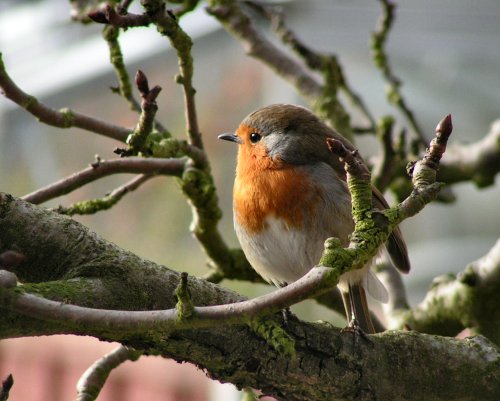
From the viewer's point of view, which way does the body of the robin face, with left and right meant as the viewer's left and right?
facing the viewer and to the left of the viewer

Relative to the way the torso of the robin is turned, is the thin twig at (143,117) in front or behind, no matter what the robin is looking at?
in front

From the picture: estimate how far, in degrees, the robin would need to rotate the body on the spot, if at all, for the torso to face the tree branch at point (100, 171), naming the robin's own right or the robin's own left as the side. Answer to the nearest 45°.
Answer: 0° — it already faces it

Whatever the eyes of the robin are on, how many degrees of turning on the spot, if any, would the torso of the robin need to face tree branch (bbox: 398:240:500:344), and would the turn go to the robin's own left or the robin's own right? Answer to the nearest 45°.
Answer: approximately 135° to the robin's own left

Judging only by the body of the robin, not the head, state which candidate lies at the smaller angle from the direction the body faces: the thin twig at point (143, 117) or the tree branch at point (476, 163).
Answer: the thin twig

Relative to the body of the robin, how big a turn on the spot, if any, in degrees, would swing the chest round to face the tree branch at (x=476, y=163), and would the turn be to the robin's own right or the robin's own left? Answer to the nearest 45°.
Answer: approximately 135° to the robin's own left
